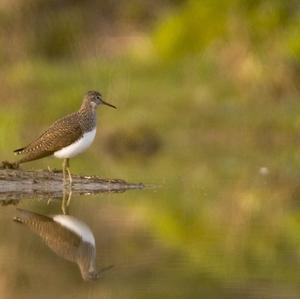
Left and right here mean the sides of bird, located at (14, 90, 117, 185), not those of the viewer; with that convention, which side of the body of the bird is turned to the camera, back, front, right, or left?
right
